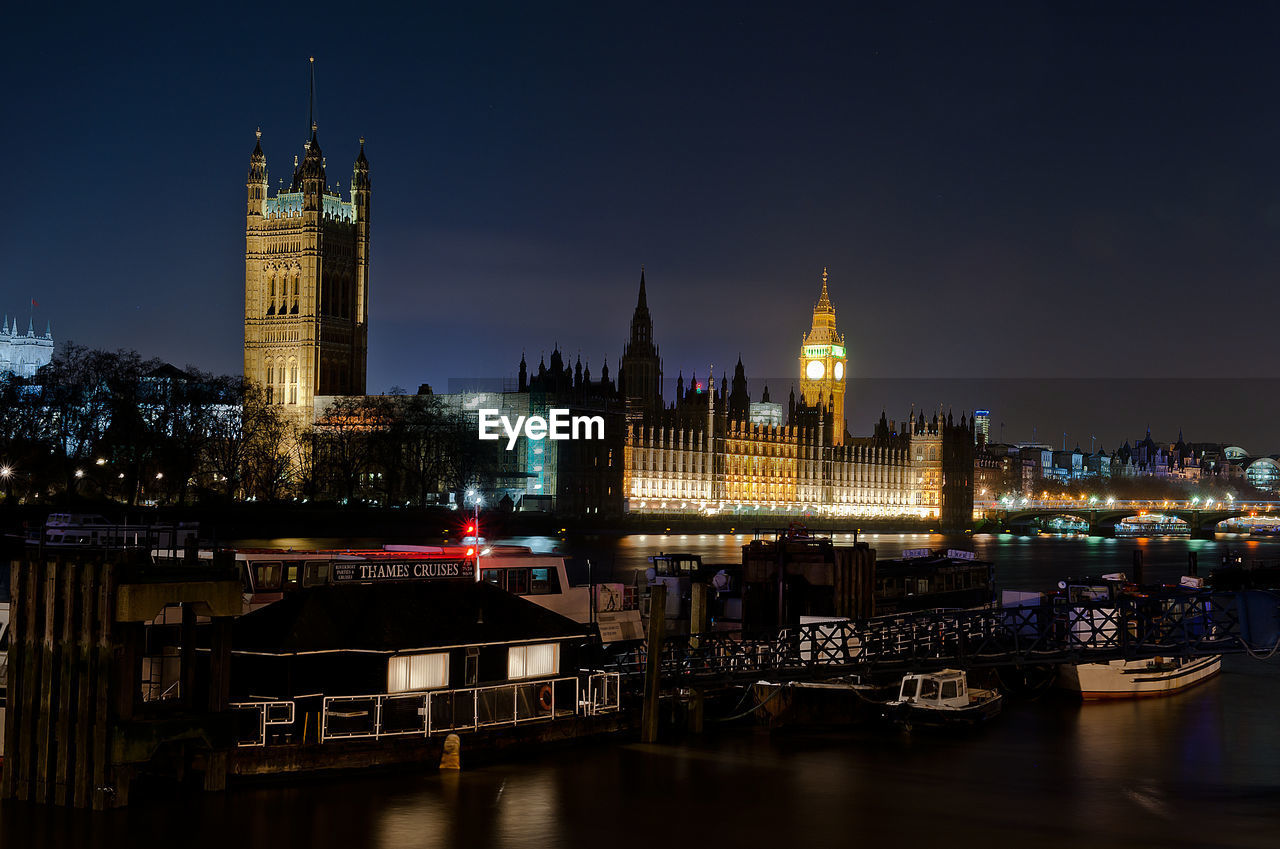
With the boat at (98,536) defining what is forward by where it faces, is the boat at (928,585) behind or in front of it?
behind

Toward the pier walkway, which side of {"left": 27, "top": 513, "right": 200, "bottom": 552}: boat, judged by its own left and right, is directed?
back

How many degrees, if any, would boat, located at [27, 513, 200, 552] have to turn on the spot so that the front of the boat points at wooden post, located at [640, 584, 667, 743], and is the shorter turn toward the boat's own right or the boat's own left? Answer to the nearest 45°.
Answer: approximately 180°

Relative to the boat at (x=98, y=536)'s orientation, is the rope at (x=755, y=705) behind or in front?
behind

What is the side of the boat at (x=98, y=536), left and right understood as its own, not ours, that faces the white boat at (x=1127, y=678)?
back

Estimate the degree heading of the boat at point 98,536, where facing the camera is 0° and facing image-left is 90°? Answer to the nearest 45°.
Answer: approximately 90°
